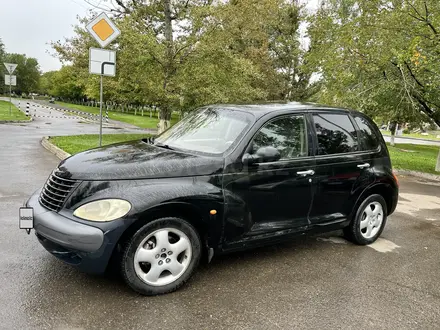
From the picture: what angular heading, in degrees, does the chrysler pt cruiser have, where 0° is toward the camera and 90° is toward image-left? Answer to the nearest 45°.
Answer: approximately 45°

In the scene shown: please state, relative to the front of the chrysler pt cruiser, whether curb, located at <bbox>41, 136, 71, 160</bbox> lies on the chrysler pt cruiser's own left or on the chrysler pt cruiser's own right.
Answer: on the chrysler pt cruiser's own right

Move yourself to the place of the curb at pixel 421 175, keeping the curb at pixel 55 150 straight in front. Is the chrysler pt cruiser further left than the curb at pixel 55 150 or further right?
left

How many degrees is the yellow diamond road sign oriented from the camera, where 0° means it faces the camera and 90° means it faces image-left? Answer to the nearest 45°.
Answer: approximately 0°

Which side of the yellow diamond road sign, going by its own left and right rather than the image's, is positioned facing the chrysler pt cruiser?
front

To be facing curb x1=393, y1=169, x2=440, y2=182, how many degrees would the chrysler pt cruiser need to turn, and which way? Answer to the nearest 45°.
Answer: approximately 180°

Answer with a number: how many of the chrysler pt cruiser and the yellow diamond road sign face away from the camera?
0

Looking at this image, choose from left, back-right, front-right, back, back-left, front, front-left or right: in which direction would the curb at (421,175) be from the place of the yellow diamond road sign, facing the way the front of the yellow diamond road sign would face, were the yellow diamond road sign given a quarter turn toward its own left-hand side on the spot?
front

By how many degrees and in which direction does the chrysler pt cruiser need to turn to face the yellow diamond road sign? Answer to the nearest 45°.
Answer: approximately 90° to its right
